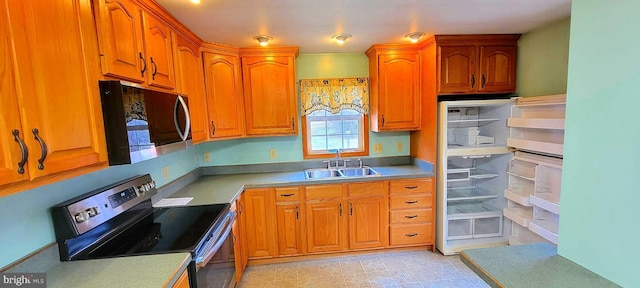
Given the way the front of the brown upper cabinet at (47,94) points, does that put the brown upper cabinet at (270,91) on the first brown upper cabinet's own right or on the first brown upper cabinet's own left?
on the first brown upper cabinet's own left

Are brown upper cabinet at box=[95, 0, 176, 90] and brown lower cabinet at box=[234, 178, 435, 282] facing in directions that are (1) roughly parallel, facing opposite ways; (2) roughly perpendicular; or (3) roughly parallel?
roughly perpendicular

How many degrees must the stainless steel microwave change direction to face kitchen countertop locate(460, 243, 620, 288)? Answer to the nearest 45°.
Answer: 0° — it already faces it

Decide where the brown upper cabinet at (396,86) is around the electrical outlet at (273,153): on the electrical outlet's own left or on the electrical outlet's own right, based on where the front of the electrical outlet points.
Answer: on the electrical outlet's own left

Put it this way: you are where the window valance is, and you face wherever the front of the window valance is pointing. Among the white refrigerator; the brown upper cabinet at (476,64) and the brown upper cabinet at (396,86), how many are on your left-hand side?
3

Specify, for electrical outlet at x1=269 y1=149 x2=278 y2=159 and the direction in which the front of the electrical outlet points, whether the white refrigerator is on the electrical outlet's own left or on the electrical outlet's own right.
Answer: on the electrical outlet's own left

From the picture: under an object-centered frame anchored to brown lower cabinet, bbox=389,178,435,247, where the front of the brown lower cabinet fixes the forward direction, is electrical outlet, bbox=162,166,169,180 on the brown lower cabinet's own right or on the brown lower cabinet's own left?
on the brown lower cabinet's own right

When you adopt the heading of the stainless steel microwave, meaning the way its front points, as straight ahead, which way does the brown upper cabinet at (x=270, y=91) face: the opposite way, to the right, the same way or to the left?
to the right

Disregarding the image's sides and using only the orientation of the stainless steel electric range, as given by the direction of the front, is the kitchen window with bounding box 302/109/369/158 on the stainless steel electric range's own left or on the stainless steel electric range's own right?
on the stainless steel electric range's own left

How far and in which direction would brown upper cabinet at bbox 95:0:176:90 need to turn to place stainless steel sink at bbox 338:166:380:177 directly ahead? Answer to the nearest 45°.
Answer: approximately 45° to its left
